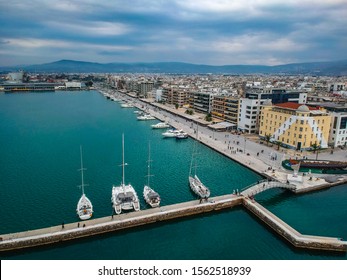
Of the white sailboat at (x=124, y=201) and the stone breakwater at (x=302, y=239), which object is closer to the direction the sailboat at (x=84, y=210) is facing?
the white sailboat

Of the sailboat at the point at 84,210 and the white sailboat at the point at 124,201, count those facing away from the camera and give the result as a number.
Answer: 2

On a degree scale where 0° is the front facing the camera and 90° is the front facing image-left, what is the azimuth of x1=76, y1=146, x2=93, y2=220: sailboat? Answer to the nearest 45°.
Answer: approximately 180°

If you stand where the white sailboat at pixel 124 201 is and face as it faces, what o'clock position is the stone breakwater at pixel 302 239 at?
The stone breakwater is roughly at 4 o'clock from the white sailboat.

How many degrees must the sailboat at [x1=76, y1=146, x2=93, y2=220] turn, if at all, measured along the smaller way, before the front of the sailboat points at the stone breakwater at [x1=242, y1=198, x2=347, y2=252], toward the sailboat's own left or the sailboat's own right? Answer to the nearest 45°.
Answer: approximately 135° to the sailboat's own right

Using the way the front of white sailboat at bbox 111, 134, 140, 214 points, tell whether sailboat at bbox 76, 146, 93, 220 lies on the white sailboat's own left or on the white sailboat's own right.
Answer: on the white sailboat's own left

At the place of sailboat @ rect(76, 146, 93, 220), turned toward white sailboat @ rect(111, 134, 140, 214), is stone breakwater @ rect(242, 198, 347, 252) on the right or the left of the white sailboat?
right

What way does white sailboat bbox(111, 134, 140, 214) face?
away from the camera

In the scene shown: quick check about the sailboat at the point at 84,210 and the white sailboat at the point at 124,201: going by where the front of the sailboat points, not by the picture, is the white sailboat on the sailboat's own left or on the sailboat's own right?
on the sailboat's own right
